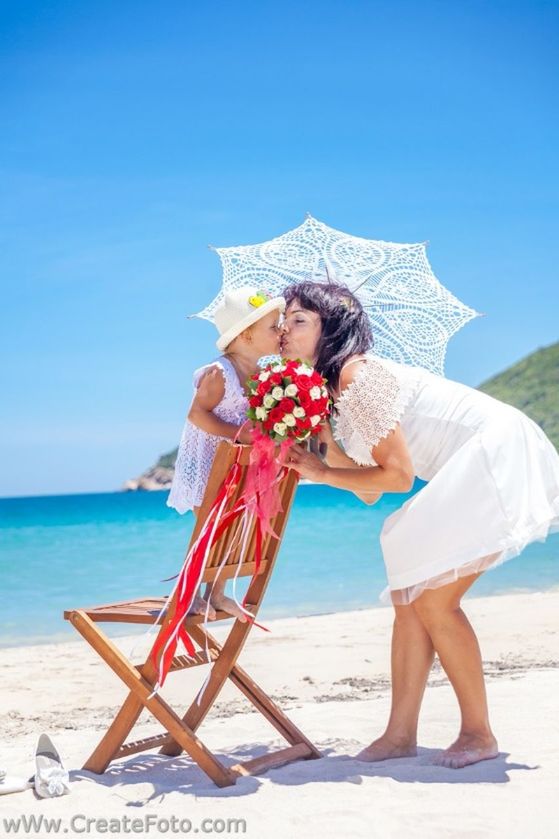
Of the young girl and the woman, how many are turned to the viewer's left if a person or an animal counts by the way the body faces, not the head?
1

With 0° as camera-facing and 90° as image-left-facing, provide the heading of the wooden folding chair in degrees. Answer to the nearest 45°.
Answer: approximately 135°

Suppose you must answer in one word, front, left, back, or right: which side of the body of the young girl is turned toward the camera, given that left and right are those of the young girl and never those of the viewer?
right

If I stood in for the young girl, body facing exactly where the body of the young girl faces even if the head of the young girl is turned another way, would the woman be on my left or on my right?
on my right

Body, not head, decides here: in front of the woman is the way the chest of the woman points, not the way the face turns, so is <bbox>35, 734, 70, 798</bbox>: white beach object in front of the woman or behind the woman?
in front

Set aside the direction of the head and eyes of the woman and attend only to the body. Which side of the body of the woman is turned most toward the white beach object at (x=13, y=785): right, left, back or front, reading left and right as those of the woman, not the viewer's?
front

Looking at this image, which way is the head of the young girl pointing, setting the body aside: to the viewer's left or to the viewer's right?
to the viewer's right

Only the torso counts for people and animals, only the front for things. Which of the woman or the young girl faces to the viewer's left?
the woman

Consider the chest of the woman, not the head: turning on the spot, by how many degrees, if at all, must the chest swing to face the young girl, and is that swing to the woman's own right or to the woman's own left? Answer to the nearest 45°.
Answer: approximately 45° to the woman's own right

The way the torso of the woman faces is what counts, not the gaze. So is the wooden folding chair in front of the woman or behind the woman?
in front

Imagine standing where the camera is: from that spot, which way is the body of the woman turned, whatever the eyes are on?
to the viewer's left
